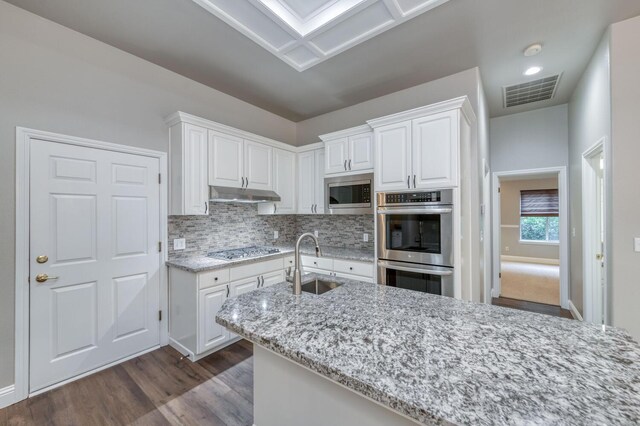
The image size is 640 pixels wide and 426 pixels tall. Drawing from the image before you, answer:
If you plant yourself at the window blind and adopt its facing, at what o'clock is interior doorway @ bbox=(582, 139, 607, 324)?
The interior doorway is roughly at 12 o'clock from the window blind.

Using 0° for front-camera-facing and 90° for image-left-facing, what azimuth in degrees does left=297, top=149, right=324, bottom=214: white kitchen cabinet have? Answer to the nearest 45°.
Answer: approximately 45°

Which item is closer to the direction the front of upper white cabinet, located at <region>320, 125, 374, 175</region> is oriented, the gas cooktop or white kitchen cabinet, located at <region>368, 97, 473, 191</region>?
the gas cooktop

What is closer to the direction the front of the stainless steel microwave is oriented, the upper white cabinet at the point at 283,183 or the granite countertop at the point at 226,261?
the granite countertop

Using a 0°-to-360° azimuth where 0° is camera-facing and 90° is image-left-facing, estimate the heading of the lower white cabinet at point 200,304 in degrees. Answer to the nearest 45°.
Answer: approximately 315°
